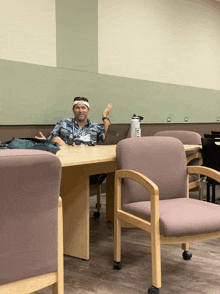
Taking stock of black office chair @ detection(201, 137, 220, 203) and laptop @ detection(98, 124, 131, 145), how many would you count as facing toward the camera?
0

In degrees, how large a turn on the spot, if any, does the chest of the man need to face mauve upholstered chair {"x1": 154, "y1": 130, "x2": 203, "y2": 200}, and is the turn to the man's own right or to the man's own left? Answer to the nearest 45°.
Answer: approximately 45° to the man's own left

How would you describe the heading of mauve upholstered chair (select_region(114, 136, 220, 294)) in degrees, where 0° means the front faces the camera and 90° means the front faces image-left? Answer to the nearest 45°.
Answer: approximately 315°

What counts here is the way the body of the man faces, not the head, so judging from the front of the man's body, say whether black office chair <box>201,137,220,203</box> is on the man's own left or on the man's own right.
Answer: on the man's own left

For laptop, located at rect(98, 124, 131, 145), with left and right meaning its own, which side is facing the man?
front

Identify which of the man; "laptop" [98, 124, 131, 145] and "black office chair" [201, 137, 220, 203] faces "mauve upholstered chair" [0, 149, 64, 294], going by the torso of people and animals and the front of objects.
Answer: the man

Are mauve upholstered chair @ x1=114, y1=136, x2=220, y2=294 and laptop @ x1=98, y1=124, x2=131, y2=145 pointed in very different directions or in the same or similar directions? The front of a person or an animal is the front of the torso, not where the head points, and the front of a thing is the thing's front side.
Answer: very different directions
